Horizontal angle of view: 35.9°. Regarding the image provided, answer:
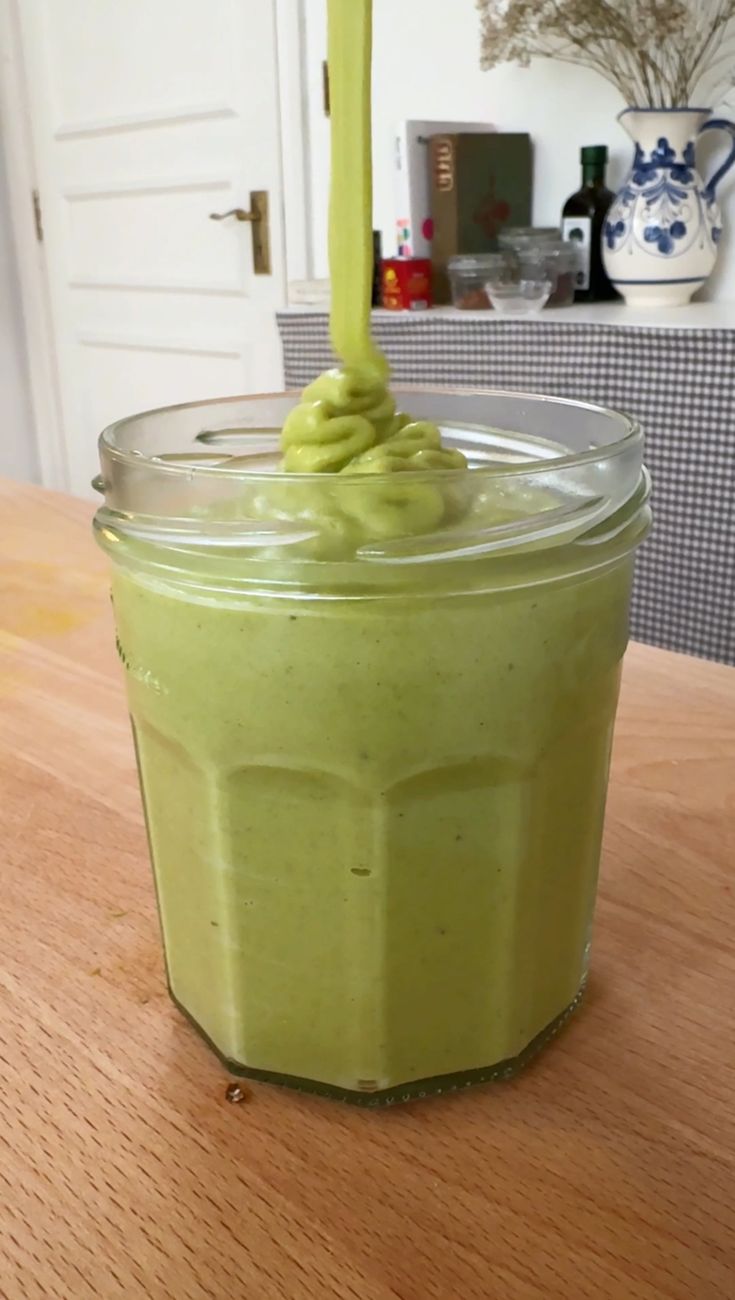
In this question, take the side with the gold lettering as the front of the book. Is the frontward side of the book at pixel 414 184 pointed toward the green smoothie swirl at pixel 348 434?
yes

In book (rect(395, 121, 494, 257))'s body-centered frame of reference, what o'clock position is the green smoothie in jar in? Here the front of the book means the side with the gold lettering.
The green smoothie in jar is roughly at 12 o'clock from the book.

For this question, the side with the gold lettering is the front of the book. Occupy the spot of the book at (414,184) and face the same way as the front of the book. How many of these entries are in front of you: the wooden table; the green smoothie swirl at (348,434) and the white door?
2

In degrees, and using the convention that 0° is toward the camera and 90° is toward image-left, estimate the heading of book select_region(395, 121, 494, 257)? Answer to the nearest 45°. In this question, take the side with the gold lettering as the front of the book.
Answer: approximately 0°

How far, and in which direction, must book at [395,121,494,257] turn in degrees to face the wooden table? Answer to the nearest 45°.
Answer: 0° — it already faces it
